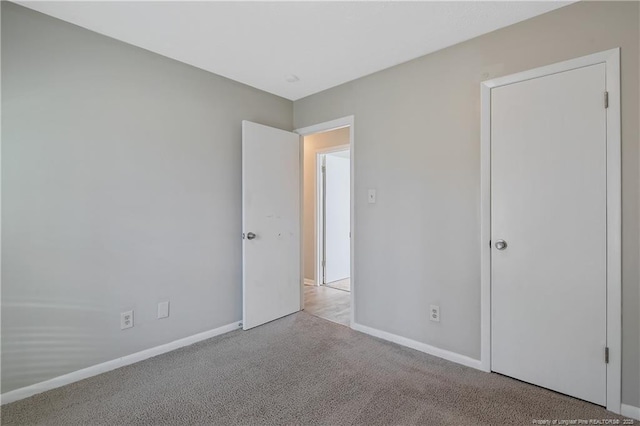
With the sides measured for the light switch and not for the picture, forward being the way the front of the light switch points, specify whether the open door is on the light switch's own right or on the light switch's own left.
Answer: on the light switch's own right

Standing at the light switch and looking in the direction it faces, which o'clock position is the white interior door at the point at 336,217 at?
The white interior door is roughly at 4 o'clock from the light switch.

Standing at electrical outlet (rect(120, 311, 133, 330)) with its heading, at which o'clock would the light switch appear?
The light switch is roughly at 11 o'clock from the electrical outlet.

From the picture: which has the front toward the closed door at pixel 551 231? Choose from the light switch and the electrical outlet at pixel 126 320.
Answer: the electrical outlet

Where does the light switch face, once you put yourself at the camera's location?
facing the viewer and to the left of the viewer

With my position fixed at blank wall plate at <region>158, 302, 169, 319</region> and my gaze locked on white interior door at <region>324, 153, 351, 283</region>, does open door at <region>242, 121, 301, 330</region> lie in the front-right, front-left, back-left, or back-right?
front-right

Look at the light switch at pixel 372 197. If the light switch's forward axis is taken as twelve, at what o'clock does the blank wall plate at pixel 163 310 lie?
The blank wall plate is roughly at 1 o'clock from the light switch.

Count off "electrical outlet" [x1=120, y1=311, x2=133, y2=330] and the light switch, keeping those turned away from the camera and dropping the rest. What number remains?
0

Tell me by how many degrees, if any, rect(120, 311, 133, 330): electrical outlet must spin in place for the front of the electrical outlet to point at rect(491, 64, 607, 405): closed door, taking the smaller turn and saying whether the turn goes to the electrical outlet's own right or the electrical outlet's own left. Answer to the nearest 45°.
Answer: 0° — it already faces it

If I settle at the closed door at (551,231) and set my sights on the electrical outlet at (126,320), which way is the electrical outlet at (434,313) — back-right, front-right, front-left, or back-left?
front-right

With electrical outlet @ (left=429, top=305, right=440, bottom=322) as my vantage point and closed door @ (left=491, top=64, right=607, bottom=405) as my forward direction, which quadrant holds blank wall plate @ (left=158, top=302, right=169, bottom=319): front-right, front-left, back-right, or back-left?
back-right

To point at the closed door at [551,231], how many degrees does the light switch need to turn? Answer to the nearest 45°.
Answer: approximately 90° to its left
